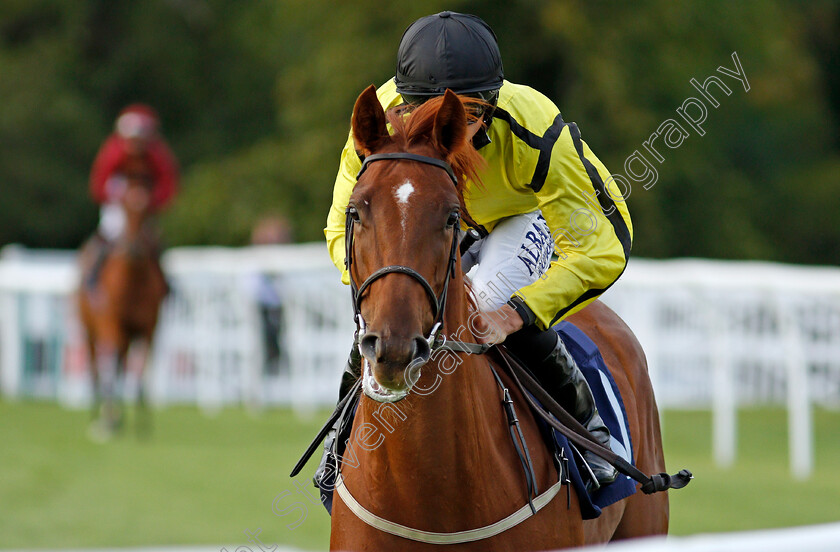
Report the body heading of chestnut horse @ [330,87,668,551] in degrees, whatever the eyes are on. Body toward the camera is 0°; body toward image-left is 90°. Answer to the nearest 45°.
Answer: approximately 45°

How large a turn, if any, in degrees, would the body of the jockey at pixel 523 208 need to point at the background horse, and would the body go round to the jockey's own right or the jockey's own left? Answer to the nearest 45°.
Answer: approximately 180°

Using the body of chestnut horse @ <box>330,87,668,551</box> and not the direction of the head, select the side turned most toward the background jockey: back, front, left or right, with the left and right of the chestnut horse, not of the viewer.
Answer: back

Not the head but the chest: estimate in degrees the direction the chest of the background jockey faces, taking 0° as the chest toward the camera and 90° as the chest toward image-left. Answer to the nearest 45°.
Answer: approximately 0°

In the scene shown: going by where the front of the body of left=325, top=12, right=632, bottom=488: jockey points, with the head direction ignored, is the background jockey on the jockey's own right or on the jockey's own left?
on the jockey's own right
